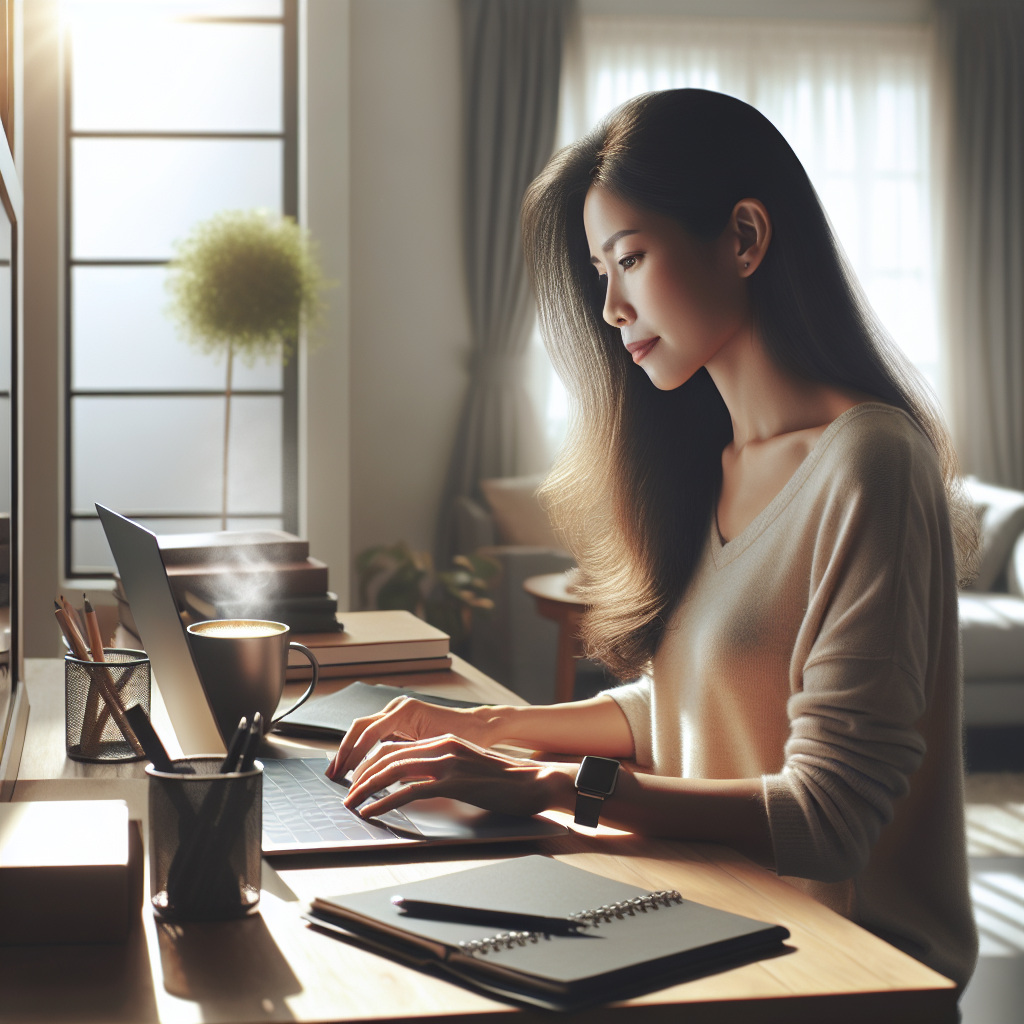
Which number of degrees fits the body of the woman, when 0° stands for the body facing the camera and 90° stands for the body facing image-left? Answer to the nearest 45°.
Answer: approximately 45°

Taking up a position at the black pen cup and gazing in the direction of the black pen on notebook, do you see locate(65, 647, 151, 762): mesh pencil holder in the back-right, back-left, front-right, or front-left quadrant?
back-left

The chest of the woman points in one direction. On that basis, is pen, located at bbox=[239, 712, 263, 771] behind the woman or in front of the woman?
in front

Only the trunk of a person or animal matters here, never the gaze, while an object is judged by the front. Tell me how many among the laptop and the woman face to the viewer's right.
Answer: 1

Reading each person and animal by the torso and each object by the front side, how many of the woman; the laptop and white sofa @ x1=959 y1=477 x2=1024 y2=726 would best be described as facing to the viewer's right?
1

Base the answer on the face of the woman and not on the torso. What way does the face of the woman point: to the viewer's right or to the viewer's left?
to the viewer's left

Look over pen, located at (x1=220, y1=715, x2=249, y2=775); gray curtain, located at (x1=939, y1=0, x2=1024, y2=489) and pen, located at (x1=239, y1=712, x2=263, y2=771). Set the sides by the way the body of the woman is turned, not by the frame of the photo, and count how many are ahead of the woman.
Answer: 2
